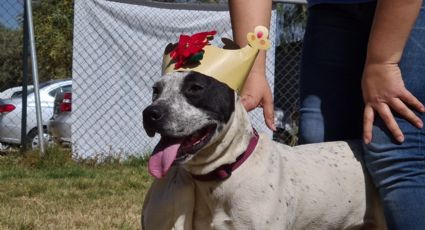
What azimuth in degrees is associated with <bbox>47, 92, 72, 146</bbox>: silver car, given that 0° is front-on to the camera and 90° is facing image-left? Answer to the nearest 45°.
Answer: approximately 225°

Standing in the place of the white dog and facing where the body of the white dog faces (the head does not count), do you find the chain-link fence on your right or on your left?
on your right

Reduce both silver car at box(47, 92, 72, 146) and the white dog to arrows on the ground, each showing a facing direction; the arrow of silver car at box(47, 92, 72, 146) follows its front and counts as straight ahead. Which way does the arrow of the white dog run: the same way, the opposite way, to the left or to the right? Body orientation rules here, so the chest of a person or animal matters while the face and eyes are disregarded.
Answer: the opposite way

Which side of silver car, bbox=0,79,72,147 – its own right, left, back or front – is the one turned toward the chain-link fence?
right

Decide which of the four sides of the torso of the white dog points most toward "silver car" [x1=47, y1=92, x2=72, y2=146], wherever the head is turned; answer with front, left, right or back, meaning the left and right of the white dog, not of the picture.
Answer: right

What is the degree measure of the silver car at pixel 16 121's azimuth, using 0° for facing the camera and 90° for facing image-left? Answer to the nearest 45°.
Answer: approximately 225°
